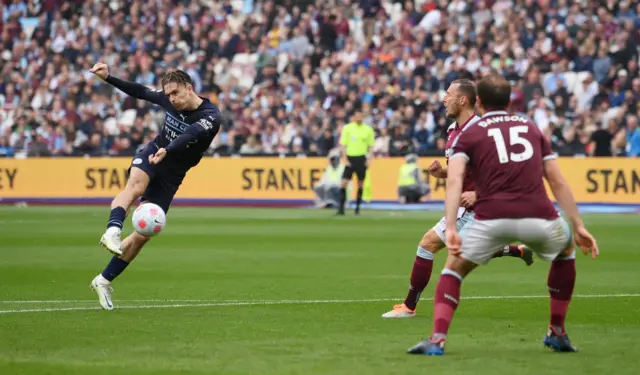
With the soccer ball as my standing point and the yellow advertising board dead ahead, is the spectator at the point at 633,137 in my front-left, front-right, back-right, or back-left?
front-right

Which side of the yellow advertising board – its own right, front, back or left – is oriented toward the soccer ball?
front

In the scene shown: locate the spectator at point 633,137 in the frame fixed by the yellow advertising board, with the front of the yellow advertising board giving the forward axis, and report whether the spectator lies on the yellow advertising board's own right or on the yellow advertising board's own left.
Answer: on the yellow advertising board's own left

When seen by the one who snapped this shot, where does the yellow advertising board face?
facing the viewer
